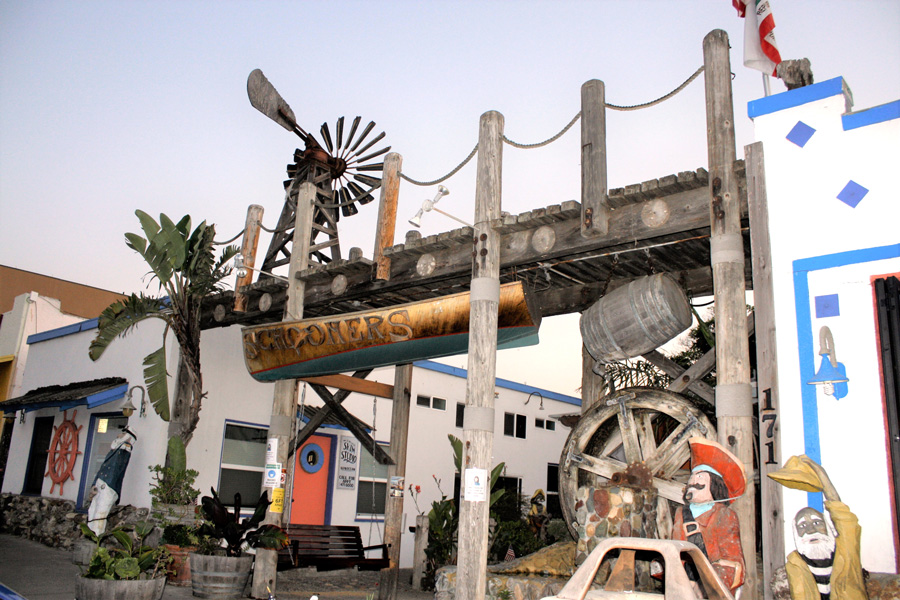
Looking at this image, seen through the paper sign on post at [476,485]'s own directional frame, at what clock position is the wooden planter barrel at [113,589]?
The wooden planter barrel is roughly at 3 o'clock from the paper sign on post.

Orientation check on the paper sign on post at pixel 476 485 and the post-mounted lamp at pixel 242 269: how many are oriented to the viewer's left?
1

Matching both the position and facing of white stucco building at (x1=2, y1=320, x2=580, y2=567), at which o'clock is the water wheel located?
The water wheel is roughly at 11 o'clock from the white stucco building.

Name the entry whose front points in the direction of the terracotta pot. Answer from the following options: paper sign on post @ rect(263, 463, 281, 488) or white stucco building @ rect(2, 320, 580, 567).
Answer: the white stucco building

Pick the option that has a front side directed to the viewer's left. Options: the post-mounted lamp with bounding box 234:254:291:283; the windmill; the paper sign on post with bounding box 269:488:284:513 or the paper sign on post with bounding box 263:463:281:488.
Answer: the post-mounted lamp

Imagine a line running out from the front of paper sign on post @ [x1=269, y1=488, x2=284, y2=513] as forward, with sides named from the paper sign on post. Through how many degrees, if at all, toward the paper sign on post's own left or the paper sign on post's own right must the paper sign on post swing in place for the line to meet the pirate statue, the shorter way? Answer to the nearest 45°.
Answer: approximately 45° to the paper sign on post's own left

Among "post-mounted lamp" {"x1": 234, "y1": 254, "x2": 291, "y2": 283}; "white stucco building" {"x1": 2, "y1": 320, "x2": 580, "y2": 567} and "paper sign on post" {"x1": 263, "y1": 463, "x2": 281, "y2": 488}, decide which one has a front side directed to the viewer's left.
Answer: the post-mounted lamp

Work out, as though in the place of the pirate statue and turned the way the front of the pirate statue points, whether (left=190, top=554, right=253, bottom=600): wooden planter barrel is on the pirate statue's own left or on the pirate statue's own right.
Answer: on the pirate statue's own right

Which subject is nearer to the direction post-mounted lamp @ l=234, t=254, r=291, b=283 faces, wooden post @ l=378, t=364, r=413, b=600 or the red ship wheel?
the red ship wheel
